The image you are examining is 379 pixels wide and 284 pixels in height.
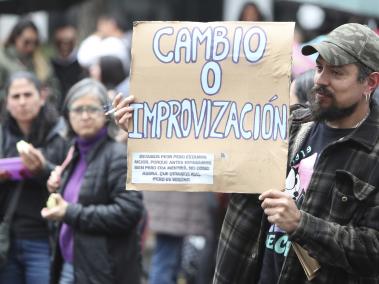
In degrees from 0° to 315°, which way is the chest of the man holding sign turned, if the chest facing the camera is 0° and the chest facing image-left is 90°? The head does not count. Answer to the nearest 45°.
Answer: approximately 45°

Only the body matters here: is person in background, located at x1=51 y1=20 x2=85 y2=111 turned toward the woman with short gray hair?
yes

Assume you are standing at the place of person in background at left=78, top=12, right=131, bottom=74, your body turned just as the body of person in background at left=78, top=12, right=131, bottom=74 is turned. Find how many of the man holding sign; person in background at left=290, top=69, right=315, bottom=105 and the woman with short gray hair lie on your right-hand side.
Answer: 0

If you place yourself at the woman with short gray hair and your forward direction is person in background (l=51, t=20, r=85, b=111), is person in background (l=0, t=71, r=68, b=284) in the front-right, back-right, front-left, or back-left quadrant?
front-left

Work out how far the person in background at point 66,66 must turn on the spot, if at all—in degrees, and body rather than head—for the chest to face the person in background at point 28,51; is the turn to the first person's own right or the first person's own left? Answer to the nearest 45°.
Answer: approximately 45° to the first person's own right

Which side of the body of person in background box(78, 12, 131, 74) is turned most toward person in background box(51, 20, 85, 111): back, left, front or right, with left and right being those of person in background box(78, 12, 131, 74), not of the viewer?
right

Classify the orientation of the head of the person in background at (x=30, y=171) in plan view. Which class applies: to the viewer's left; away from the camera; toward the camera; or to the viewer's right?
toward the camera

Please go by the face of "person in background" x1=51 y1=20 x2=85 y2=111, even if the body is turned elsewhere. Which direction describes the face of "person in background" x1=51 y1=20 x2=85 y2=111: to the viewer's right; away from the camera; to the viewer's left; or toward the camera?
toward the camera

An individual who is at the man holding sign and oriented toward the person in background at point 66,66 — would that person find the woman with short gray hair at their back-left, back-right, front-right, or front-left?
front-left

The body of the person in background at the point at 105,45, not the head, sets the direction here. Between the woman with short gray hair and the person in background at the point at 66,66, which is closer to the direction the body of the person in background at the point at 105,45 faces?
the woman with short gray hair

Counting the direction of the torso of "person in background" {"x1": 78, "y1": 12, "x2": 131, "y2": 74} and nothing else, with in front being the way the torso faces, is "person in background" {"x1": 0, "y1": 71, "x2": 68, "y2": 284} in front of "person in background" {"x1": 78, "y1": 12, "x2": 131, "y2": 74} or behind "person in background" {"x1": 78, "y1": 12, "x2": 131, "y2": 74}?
in front

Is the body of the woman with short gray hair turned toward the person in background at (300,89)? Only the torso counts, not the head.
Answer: no

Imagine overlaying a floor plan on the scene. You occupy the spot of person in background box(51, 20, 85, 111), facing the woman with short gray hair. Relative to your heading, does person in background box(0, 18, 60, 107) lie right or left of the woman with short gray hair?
right

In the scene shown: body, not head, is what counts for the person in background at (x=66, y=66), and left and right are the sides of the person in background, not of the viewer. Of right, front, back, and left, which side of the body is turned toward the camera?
front
